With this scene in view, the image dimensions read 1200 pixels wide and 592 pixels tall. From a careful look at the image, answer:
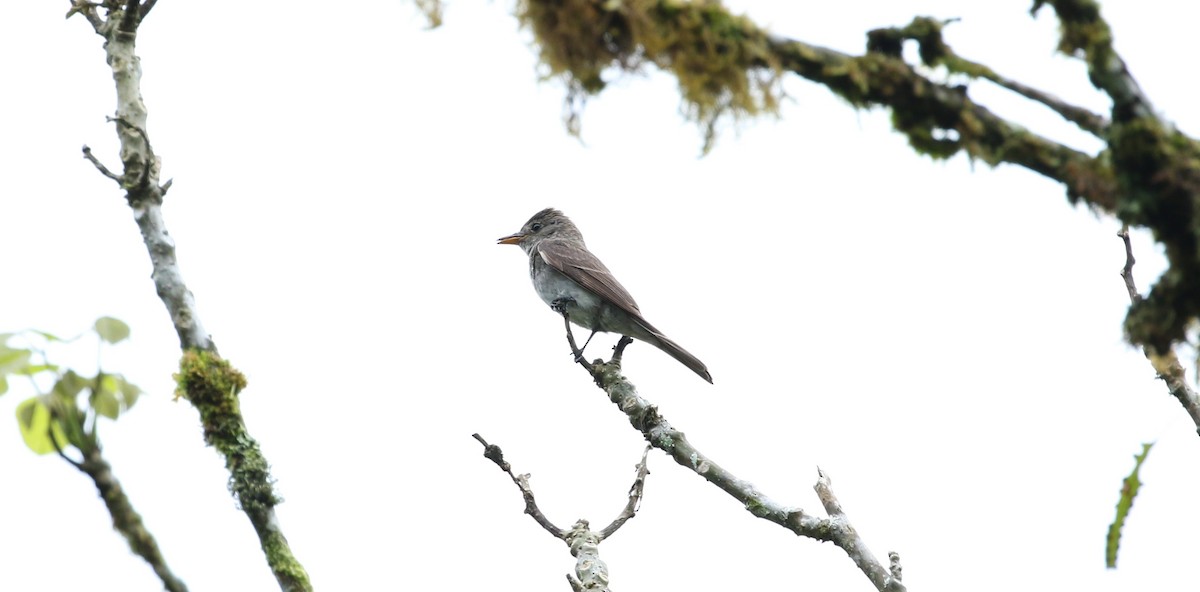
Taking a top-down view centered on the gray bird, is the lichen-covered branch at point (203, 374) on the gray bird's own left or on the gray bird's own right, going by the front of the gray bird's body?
on the gray bird's own left

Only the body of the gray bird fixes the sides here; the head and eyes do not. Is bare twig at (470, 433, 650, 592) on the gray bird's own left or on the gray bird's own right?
on the gray bird's own left

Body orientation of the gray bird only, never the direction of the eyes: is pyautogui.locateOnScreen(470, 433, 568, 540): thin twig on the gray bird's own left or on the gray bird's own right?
on the gray bird's own left

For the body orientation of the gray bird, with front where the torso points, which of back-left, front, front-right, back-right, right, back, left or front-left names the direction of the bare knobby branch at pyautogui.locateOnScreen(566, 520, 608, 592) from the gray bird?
left

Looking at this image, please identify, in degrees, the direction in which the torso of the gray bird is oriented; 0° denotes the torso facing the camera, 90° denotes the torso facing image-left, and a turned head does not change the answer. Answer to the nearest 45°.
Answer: approximately 90°
